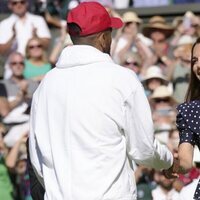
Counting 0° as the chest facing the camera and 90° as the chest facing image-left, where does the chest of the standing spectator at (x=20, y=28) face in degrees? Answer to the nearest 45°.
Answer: approximately 0°

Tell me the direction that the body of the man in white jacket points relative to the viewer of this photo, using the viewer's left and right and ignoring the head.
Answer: facing away from the viewer and to the right of the viewer

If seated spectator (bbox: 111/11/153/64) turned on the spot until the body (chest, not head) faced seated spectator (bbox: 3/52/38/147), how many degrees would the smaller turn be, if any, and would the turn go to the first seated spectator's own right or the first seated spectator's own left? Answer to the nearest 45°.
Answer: approximately 45° to the first seated spectator's own right

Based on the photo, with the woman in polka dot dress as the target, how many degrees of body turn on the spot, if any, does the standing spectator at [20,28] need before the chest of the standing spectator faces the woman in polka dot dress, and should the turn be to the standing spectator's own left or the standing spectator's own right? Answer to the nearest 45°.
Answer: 0° — they already face them

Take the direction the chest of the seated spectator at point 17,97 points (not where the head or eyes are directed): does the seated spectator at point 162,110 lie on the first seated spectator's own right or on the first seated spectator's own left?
on the first seated spectator's own left

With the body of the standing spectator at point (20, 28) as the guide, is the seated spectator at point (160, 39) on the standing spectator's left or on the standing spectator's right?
on the standing spectator's left
